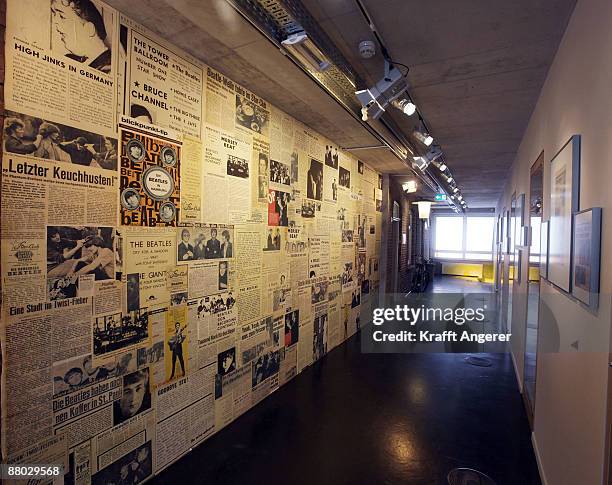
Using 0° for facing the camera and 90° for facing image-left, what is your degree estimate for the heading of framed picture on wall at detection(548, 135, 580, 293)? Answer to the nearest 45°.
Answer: approximately 90°

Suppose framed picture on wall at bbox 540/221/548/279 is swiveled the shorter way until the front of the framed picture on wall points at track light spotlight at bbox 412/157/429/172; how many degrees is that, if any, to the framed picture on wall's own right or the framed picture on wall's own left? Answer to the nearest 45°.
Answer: approximately 45° to the framed picture on wall's own right

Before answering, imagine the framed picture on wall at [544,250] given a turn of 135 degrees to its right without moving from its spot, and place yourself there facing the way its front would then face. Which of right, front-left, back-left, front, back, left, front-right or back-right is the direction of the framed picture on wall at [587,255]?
back-right

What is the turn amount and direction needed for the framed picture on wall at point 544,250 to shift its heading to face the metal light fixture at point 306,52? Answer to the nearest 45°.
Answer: approximately 45° to its left

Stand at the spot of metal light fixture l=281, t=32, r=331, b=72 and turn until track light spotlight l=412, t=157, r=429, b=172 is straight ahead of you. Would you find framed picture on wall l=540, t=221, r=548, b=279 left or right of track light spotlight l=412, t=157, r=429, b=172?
right

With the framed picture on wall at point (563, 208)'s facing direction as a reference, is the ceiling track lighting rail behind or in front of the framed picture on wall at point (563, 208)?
in front

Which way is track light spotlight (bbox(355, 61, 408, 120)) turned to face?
to the viewer's left

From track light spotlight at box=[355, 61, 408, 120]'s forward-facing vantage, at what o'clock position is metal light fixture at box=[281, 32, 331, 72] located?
The metal light fixture is roughly at 10 o'clock from the track light spotlight.

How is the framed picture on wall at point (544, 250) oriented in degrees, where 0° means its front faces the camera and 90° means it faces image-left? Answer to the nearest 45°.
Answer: approximately 90°
